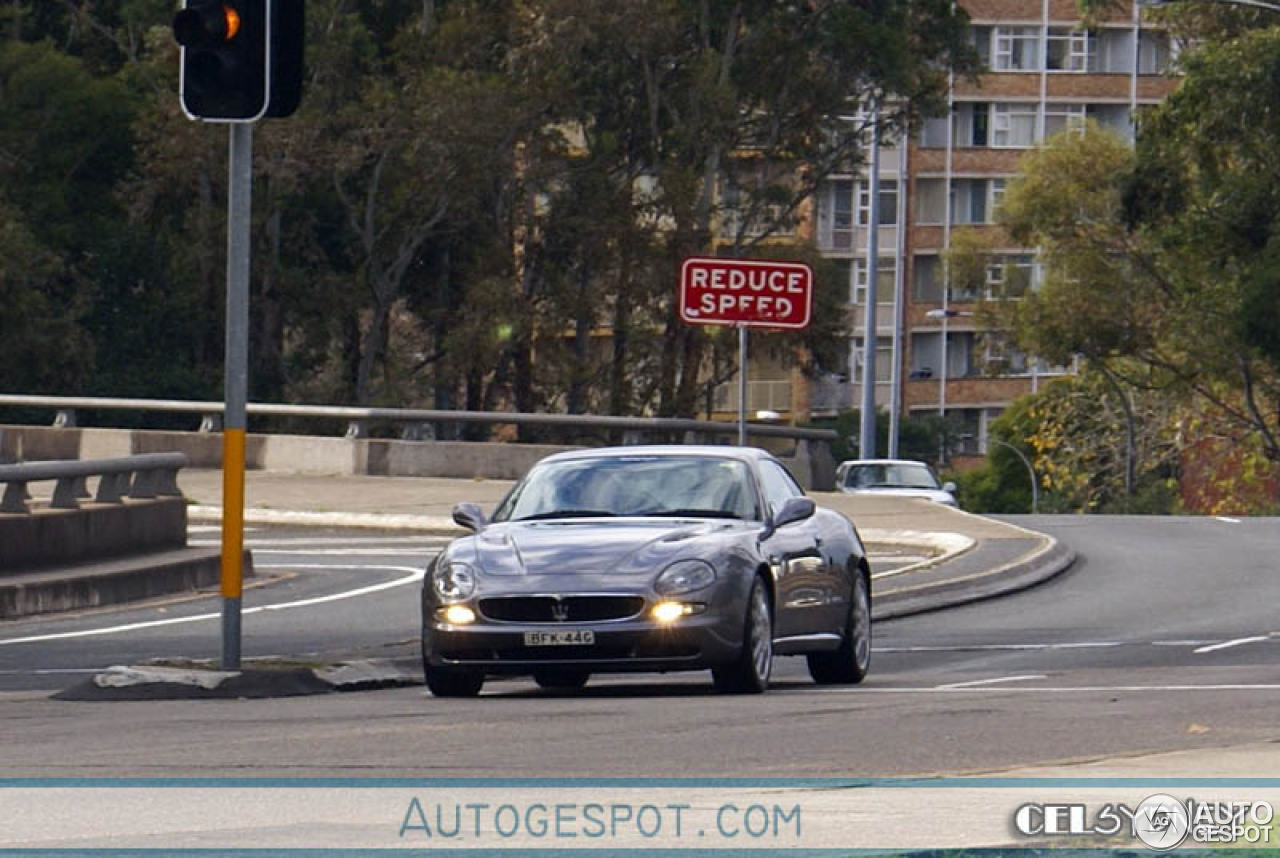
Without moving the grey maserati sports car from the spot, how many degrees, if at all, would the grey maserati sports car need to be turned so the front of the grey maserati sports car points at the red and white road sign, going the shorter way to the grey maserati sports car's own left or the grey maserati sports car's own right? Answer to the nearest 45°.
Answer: approximately 135° to the grey maserati sports car's own right

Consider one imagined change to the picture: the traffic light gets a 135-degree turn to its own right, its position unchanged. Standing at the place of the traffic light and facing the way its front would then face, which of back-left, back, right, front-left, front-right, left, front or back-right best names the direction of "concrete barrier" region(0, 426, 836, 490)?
front

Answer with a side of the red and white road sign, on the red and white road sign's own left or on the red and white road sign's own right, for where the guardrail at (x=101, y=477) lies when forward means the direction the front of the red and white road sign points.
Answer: on the red and white road sign's own right

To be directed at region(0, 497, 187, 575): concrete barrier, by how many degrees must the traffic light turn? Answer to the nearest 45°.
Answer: approximately 135° to its right

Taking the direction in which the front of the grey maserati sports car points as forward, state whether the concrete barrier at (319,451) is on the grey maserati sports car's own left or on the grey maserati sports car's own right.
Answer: on the grey maserati sports car's own right

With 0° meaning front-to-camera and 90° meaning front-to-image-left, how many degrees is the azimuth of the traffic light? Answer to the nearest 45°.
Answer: approximately 45°
